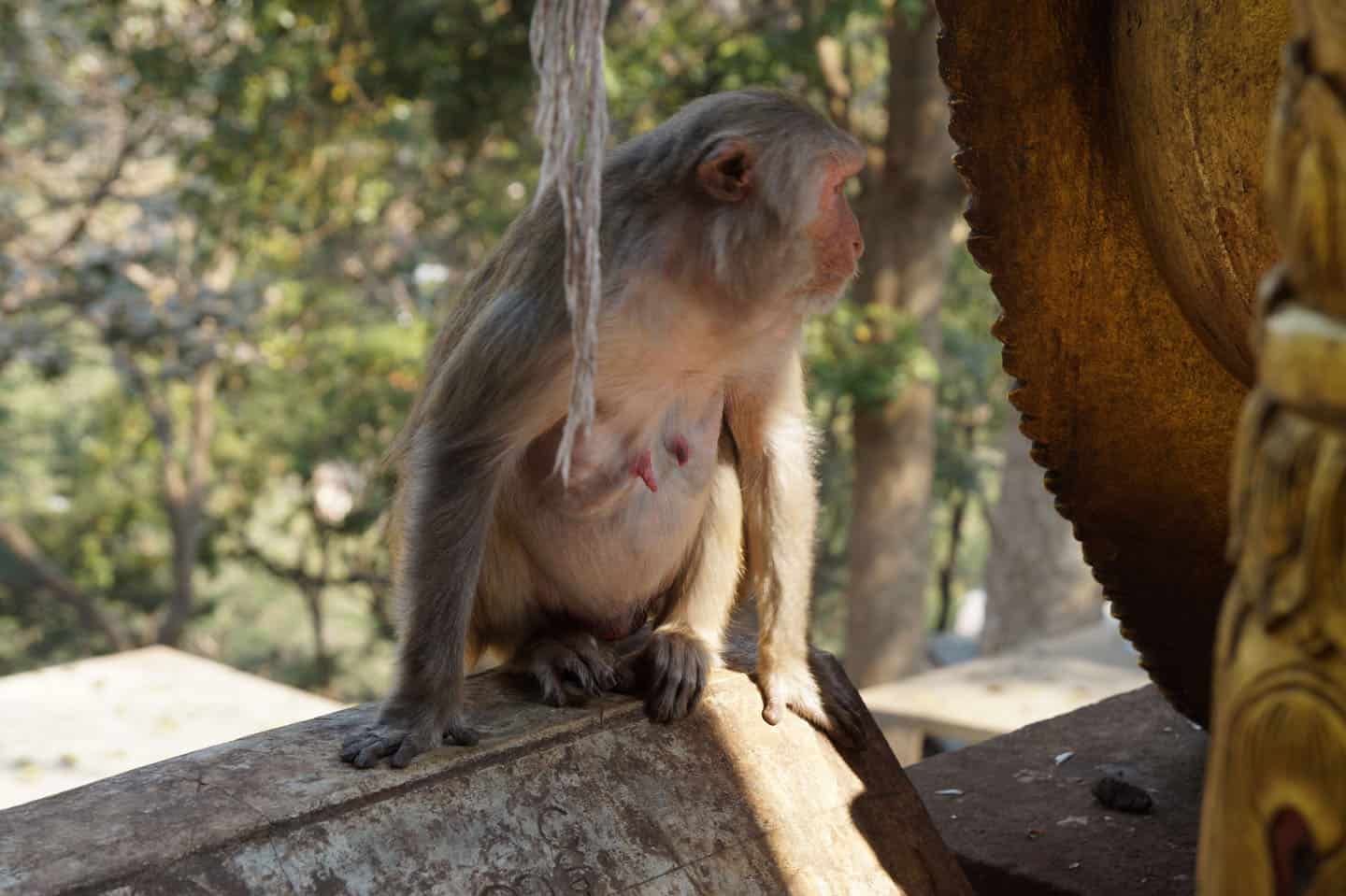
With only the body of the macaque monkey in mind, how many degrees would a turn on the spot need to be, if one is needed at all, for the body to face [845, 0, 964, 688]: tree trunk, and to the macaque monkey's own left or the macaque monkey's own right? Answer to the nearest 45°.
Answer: approximately 135° to the macaque monkey's own left

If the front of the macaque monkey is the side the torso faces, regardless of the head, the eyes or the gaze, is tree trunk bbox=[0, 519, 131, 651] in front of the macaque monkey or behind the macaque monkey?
behind

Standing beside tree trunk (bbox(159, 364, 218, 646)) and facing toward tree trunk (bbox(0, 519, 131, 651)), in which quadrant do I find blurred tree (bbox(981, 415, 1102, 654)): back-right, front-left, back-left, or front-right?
back-left

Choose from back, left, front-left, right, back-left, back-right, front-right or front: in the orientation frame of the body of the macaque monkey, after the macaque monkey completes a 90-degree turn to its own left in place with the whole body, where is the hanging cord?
back-right

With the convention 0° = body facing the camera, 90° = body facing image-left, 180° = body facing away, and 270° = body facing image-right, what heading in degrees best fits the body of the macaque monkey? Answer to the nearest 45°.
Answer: approximately 315°

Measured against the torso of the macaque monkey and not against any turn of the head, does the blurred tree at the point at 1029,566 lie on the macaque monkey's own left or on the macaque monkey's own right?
on the macaque monkey's own left
